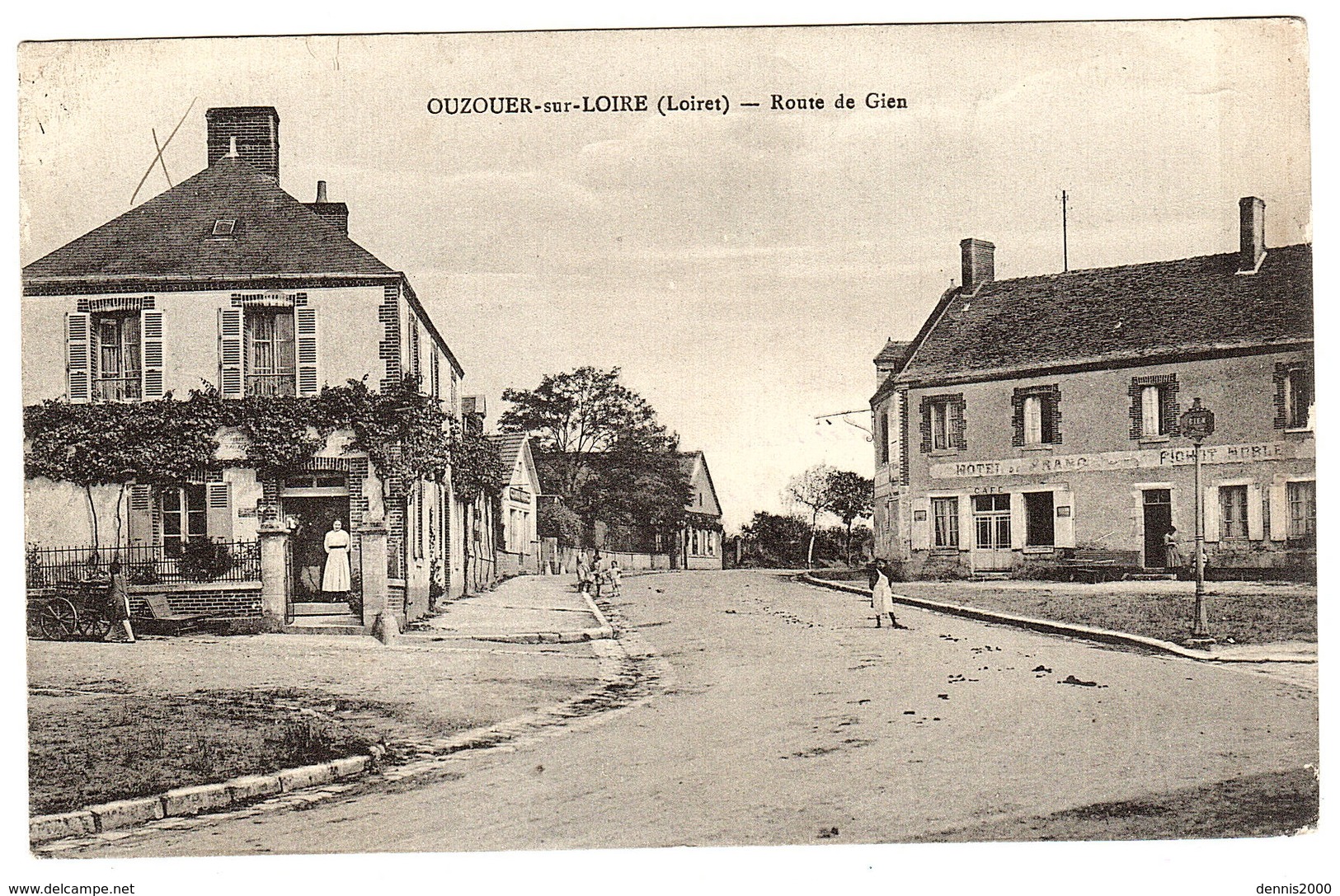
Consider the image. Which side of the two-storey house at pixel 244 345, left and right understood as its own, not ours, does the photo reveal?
front

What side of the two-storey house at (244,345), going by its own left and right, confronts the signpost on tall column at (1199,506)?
left

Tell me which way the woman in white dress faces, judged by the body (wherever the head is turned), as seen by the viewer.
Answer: toward the camera

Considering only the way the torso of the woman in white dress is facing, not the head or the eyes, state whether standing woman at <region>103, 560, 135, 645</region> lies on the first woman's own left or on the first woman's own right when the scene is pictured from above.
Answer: on the first woman's own right

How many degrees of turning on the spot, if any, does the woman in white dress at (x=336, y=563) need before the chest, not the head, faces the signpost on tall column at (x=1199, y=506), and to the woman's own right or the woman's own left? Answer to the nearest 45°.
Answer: approximately 90° to the woman's own left
